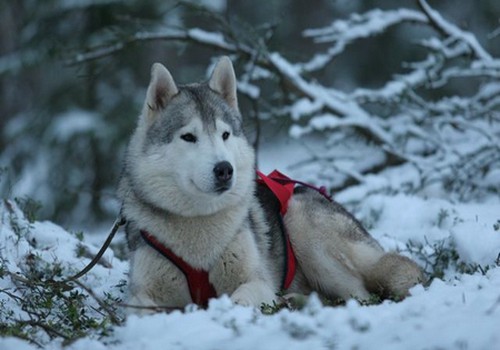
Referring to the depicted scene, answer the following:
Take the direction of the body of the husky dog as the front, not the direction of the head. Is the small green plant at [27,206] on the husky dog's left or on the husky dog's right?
on the husky dog's right

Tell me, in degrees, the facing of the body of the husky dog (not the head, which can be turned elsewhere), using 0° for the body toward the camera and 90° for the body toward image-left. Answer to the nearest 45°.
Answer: approximately 45°
